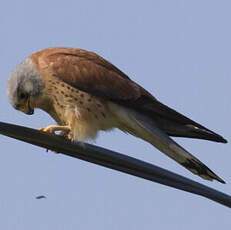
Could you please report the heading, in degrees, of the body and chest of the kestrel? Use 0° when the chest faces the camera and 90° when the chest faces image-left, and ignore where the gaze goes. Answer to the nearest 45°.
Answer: approximately 90°
